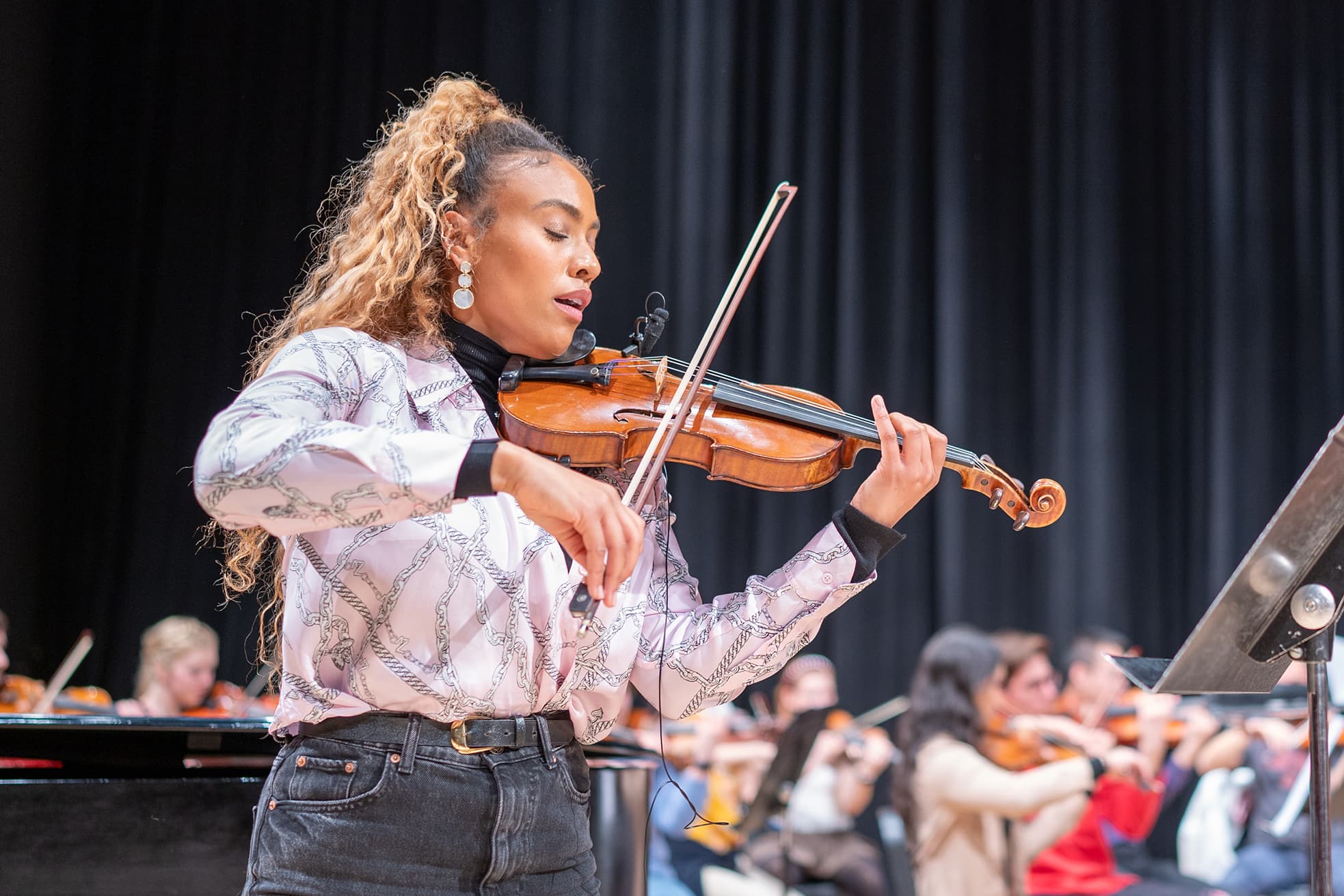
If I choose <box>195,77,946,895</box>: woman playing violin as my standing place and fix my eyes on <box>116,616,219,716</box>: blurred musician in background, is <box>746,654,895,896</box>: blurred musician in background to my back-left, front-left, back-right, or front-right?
front-right

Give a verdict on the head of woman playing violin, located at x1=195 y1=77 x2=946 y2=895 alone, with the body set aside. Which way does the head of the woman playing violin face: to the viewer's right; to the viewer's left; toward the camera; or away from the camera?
to the viewer's right

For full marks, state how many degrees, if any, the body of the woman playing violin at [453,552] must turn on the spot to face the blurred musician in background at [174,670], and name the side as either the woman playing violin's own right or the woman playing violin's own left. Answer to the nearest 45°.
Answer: approximately 135° to the woman playing violin's own left

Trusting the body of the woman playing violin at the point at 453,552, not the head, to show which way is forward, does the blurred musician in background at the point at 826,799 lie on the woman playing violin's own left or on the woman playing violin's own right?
on the woman playing violin's own left

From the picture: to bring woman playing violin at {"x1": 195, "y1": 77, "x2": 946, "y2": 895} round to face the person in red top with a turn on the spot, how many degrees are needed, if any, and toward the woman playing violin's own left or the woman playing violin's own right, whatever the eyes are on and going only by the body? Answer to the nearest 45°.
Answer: approximately 90° to the woman playing violin's own left

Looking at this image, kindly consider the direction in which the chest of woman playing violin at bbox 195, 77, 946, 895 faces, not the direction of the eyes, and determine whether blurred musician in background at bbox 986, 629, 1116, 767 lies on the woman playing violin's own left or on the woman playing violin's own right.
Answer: on the woman playing violin's own left

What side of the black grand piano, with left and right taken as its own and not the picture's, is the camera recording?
left
